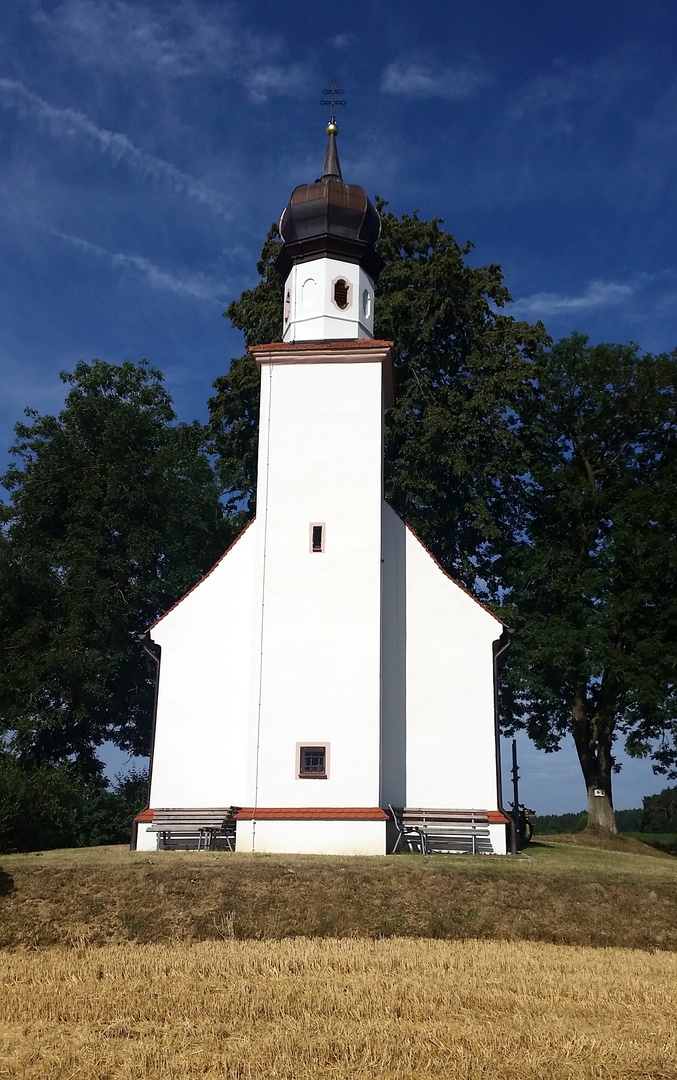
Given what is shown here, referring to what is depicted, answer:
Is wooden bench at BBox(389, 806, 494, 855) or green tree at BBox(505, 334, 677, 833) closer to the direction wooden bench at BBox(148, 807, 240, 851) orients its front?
the wooden bench

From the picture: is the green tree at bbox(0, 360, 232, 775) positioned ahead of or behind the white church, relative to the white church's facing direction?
behind

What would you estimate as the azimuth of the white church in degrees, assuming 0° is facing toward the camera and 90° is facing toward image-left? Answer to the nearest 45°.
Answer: approximately 0°

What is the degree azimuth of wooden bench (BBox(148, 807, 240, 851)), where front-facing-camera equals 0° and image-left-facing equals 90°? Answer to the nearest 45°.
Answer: approximately 0°

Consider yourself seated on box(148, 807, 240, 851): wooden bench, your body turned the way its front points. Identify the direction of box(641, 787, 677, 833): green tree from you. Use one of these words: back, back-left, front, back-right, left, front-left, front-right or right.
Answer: back-left

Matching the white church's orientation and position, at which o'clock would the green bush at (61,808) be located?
The green bush is roughly at 4 o'clock from the white church.

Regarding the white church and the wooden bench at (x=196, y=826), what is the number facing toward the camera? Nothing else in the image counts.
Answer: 2
